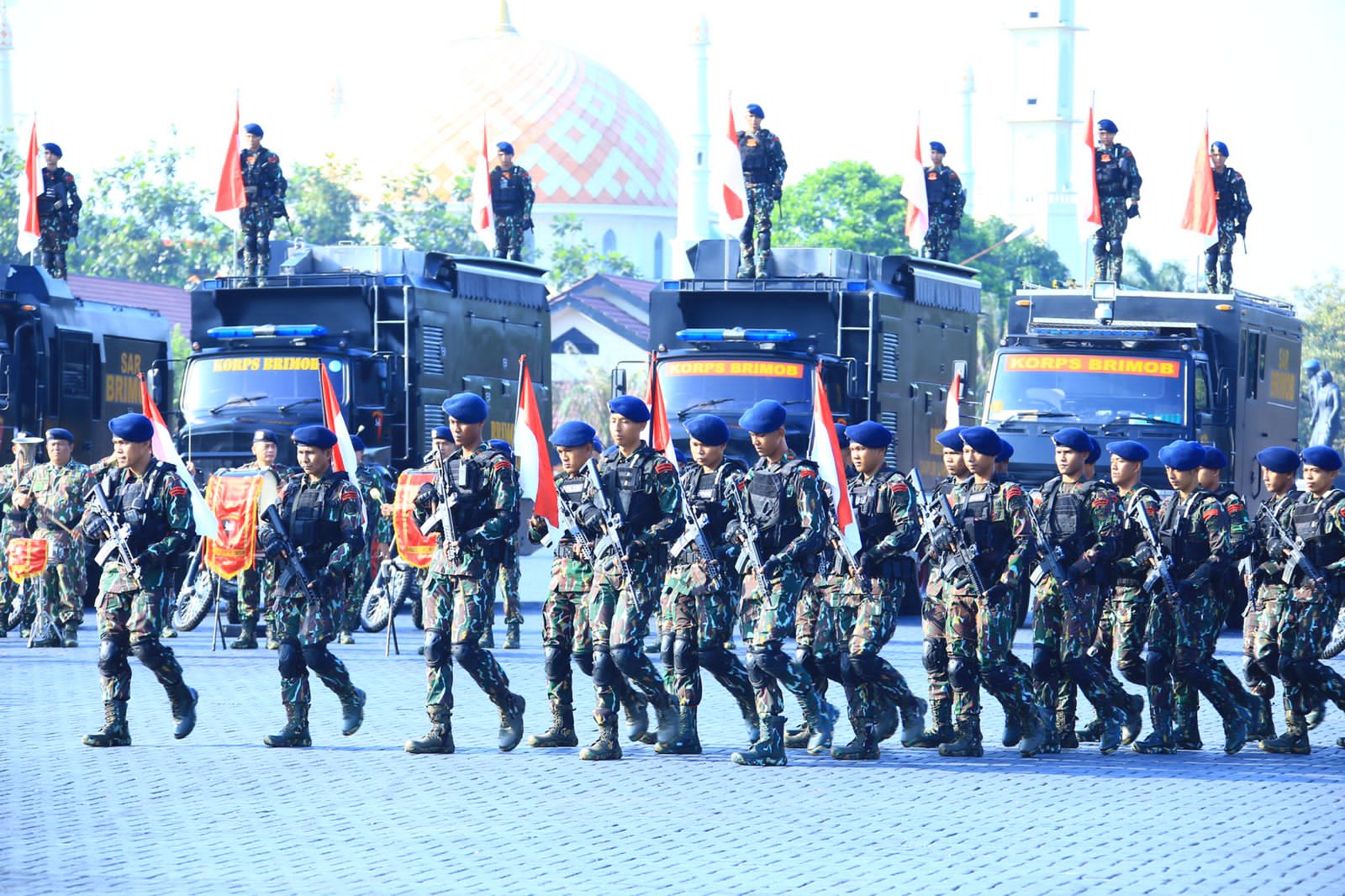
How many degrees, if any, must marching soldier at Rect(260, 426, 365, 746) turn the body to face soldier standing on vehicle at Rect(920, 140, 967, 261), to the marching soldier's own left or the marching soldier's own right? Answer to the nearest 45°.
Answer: approximately 180°

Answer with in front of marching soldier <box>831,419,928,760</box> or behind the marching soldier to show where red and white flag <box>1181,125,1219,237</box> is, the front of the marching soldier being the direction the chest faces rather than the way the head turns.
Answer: behind

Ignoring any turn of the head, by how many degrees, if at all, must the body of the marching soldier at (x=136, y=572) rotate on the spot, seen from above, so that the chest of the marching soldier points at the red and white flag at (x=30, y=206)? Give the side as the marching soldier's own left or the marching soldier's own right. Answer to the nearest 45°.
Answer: approximately 135° to the marching soldier's own right

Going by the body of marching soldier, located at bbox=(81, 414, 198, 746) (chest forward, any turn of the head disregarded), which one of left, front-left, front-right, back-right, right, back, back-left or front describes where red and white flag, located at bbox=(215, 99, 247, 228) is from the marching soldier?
back-right

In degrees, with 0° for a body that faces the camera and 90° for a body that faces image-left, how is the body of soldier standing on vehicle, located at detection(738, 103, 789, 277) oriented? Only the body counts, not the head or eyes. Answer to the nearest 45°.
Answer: approximately 45°

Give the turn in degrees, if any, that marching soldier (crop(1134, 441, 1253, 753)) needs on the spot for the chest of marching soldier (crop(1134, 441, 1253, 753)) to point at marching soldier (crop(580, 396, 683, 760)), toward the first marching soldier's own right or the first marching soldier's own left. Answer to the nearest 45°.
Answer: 0° — they already face them
